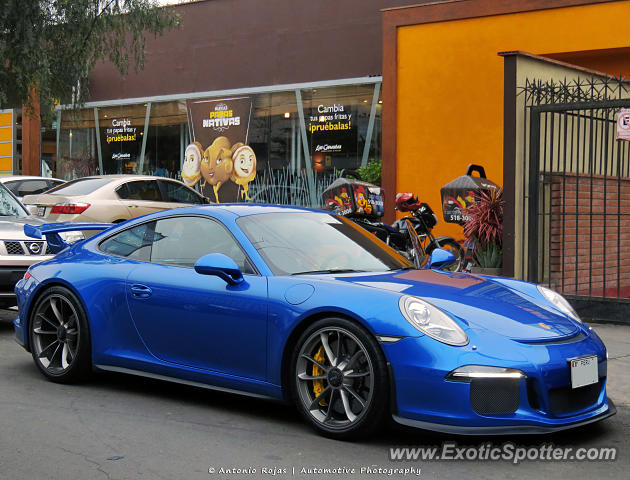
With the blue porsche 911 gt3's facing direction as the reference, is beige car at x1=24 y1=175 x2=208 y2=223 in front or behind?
behind

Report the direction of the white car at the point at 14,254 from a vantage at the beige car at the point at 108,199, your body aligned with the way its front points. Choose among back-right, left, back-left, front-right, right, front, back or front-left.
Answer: back-right

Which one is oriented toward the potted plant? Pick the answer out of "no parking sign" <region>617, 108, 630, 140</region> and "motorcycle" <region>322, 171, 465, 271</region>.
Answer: the motorcycle

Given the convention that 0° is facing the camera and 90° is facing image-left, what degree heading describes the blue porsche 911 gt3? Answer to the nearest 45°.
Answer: approximately 315°

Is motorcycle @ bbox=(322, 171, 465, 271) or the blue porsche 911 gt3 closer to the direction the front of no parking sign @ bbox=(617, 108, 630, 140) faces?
the blue porsche 911 gt3

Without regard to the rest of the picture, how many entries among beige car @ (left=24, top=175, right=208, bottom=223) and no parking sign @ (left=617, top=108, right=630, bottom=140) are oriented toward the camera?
1

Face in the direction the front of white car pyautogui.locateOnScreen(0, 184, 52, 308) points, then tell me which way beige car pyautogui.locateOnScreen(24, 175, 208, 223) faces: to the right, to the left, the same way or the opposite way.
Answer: to the left

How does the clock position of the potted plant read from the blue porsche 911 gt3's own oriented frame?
The potted plant is roughly at 8 o'clock from the blue porsche 911 gt3.

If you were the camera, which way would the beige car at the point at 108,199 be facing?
facing away from the viewer and to the right of the viewer

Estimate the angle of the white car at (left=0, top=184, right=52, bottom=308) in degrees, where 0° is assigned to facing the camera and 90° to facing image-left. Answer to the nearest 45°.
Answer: approximately 315°

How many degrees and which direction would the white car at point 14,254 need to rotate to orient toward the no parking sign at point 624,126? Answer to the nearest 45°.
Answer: approximately 45° to its left
